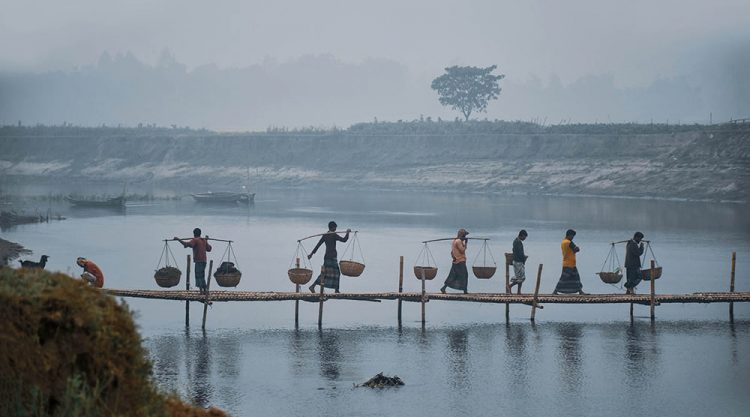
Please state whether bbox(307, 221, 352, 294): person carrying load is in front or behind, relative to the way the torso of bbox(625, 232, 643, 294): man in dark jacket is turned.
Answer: behind

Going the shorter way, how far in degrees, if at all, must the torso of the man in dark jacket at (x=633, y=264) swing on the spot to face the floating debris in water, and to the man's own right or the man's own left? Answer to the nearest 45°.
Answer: approximately 135° to the man's own right

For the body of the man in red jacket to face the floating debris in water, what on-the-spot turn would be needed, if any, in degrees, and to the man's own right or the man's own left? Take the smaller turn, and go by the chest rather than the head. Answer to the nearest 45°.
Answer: approximately 135° to the man's own left

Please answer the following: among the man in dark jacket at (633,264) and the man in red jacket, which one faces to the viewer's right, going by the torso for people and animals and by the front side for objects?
the man in dark jacket

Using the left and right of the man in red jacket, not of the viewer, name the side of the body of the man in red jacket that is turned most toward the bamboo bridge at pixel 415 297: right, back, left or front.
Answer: back

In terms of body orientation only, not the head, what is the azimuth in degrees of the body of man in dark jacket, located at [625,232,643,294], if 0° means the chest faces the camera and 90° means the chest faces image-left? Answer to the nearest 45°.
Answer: approximately 270°

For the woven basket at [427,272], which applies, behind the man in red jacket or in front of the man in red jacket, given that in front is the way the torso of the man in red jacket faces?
behind

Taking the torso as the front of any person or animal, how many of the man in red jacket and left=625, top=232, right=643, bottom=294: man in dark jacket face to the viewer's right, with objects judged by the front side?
1

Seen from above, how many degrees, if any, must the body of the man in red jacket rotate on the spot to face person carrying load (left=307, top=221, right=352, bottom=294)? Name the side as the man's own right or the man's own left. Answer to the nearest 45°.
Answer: approximately 180°

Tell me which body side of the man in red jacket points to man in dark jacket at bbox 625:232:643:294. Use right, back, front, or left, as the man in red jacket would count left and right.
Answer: back

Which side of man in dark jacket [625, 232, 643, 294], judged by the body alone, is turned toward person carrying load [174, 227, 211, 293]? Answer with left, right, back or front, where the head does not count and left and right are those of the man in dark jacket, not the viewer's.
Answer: back
